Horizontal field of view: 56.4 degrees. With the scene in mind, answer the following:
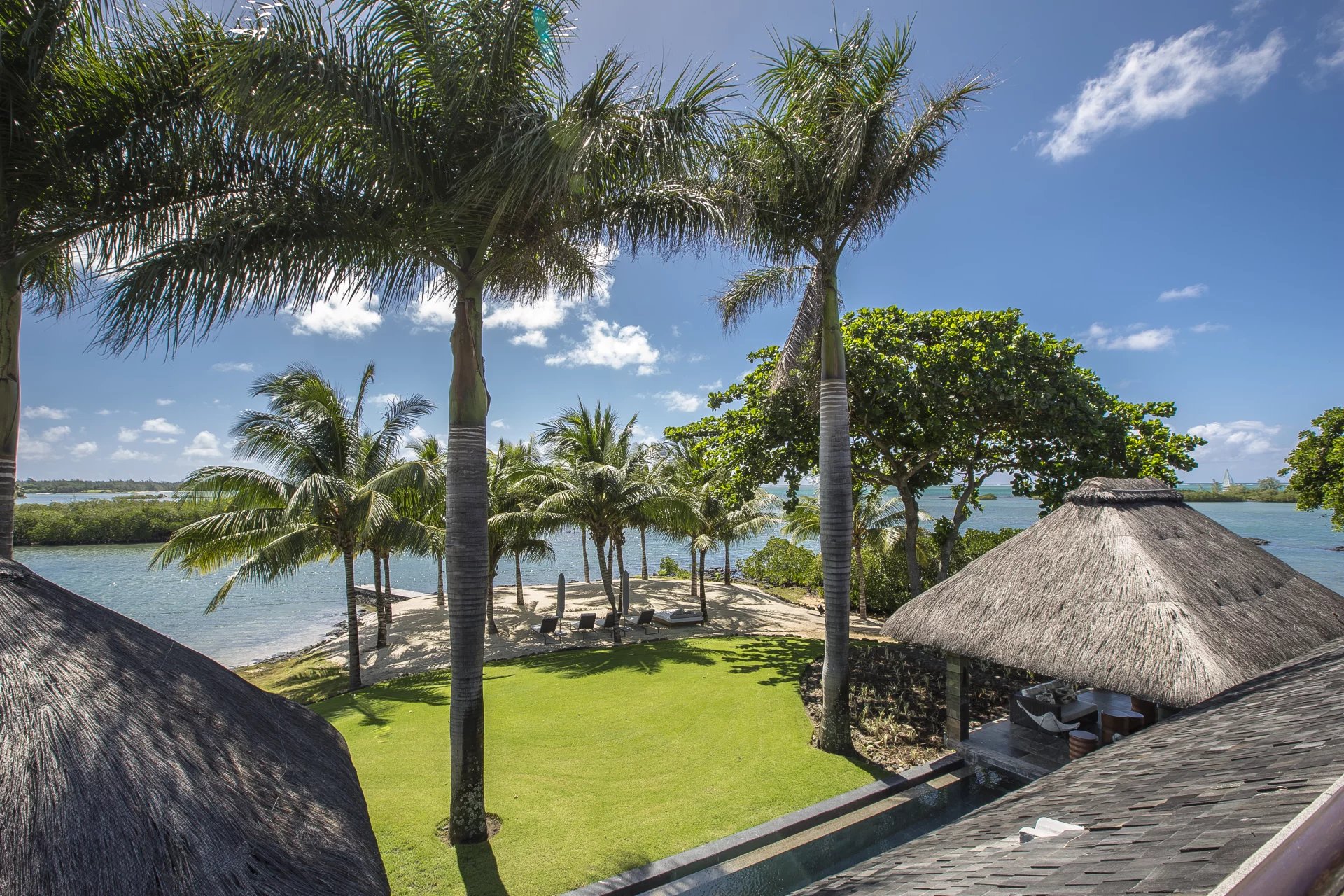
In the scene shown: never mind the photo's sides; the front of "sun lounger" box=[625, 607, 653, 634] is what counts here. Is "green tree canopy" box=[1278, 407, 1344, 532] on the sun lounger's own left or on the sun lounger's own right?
on the sun lounger's own right

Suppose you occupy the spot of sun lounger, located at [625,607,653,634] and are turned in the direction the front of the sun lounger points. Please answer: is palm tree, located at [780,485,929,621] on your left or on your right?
on your right

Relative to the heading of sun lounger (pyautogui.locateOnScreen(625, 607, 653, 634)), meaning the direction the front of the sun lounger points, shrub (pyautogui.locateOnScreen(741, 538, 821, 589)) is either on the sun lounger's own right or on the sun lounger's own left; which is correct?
on the sun lounger's own right

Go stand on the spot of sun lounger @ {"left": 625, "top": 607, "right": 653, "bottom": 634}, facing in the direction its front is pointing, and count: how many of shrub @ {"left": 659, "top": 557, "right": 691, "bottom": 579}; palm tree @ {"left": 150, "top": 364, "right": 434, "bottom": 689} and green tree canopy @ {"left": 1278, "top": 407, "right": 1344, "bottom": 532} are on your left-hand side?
1

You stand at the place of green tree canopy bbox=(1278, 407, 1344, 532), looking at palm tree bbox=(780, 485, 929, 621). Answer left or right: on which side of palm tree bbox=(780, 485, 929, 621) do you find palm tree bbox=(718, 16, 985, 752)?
left

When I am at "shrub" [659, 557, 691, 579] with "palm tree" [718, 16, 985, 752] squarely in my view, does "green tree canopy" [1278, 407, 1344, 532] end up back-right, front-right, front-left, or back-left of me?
front-left

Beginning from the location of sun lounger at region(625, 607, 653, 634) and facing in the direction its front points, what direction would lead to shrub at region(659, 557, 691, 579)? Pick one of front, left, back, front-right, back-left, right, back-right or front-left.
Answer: front-right

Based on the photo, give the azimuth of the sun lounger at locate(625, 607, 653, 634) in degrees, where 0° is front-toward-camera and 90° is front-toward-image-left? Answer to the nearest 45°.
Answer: approximately 135°

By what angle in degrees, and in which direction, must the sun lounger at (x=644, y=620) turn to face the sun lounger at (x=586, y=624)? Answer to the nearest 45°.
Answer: approximately 45° to its left

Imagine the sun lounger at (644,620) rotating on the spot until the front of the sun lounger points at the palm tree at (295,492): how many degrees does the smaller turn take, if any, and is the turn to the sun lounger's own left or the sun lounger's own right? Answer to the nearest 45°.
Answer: approximately 90° to the sun lounger's own left

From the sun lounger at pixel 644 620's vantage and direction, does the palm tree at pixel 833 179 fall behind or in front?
behind
